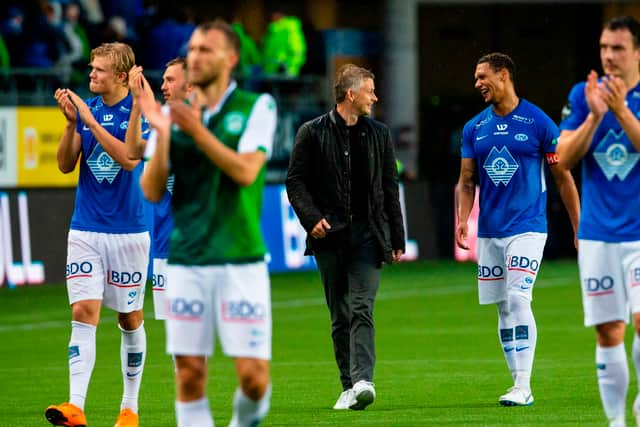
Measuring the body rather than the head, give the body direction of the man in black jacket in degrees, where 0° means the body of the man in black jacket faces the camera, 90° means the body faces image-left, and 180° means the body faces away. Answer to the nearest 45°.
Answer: approximately 0°

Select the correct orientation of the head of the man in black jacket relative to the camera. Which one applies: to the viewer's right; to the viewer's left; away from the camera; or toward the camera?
to the viewer's right

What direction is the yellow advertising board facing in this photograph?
toward the camera
